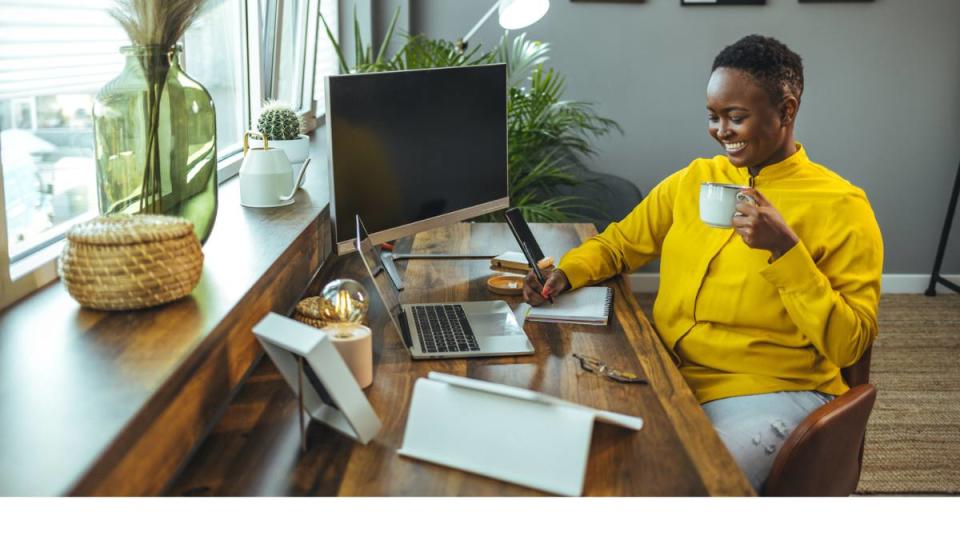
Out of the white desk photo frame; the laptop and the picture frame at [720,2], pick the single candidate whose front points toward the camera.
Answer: the picture frame

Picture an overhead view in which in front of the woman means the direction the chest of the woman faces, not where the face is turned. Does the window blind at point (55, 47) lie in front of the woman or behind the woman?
in front

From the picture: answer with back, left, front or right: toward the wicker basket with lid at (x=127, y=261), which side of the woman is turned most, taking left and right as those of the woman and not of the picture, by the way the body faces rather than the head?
front

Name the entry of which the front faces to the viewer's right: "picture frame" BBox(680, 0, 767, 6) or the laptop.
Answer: the laptop

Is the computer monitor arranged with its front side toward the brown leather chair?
yes

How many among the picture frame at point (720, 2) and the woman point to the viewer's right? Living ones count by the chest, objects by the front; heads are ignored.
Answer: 0

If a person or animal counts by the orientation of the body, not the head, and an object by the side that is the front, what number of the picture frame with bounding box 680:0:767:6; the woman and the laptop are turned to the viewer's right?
1

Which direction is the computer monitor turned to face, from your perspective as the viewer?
facing the viewer and to the right of the viewer

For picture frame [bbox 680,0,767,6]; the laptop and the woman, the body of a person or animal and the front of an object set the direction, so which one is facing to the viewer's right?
the laptop

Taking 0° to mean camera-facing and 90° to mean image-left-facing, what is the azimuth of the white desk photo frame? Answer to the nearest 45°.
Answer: approximately 225°

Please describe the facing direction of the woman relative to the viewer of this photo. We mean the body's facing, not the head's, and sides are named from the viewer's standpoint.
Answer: facing the viewer and to the left of the viewer

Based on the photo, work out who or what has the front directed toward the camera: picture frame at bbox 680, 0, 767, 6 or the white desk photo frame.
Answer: the picture frame

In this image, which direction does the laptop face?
to the viewer's right

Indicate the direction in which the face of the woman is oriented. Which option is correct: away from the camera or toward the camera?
toward the camera

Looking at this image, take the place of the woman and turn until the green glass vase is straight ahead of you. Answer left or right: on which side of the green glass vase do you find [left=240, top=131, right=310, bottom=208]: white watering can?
right

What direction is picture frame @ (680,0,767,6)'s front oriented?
toward the camera
